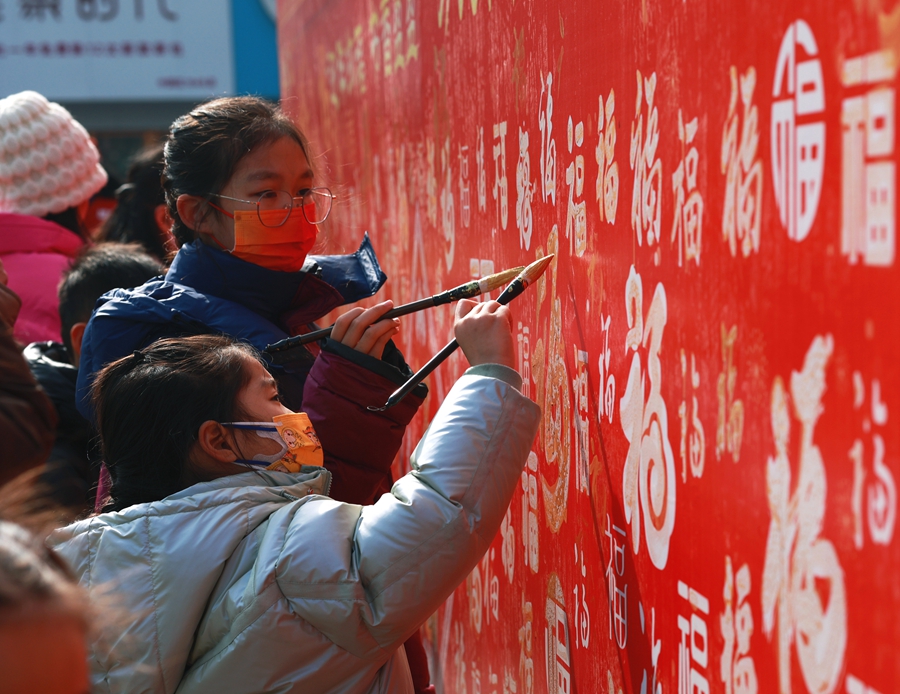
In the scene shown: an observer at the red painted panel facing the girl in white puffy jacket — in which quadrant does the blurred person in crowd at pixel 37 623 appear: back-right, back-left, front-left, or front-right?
front-left

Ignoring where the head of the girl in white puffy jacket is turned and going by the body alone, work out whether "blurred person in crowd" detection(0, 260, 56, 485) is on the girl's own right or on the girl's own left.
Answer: on the girl's own left

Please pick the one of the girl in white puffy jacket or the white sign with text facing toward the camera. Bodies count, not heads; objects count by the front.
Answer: the white sign with text

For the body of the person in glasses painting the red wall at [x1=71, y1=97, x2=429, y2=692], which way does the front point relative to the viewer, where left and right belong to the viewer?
facing the viewer and to the right of the viewer

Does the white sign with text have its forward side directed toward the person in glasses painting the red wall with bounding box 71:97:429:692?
yes

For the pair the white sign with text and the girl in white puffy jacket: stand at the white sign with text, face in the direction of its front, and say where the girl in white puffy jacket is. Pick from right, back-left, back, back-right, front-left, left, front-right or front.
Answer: front

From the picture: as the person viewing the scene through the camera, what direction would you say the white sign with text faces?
facing the viewer

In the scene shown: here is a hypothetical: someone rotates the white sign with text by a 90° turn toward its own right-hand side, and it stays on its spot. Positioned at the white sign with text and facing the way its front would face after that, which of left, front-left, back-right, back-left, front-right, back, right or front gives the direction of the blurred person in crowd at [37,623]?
left

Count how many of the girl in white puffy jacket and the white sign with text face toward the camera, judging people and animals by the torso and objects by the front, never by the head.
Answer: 1

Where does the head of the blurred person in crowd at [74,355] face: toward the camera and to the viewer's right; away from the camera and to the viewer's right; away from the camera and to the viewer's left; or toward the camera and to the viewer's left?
away from the camera and to the viewer's right

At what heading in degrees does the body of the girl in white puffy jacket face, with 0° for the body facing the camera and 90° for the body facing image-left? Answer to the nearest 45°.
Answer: approximately 225°

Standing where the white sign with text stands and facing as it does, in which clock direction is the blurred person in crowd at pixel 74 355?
The blurred person in crowd is roughly at 12 o'clock from the white sign with text.

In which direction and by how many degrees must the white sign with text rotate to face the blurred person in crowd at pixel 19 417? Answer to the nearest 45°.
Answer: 0° — it already faces them
